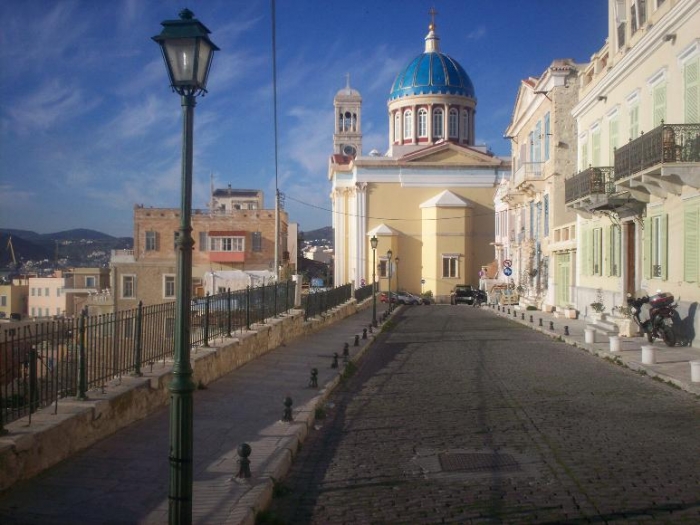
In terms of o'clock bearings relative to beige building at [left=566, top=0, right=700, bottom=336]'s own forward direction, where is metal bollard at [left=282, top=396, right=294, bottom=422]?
The metal bollard is roughly at 11 o'clock from the beige building.

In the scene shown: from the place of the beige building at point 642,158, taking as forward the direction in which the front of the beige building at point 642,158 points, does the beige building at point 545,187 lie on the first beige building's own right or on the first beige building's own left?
on the first beige building's own right

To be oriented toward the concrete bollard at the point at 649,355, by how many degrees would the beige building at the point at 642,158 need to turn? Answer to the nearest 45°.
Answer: approximately 45° to its left

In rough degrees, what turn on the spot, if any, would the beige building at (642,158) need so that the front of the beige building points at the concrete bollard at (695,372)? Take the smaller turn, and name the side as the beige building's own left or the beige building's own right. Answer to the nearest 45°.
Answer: approximately 45° to the beige building's own left

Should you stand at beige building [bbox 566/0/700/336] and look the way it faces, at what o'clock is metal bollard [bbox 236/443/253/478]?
The metal bollard is roughly at 11 o'clock from the beige building.

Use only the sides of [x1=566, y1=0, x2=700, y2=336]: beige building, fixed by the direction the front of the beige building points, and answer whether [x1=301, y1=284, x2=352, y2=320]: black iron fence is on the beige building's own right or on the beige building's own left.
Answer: on the beige building's own right

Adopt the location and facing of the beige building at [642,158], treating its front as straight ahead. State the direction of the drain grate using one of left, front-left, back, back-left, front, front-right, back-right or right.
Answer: front-left

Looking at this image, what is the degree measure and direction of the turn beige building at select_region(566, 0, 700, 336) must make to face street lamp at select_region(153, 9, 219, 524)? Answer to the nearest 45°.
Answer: approximately 45° to its left

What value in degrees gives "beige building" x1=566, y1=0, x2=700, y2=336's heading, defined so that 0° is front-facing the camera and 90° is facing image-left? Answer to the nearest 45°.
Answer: approximately 45°

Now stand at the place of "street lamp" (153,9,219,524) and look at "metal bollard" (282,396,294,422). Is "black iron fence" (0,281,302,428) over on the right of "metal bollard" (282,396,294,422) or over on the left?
left

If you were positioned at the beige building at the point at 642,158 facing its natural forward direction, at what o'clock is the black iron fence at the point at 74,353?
The black iron fence is roughly at 11 o'clock from the beige building.
